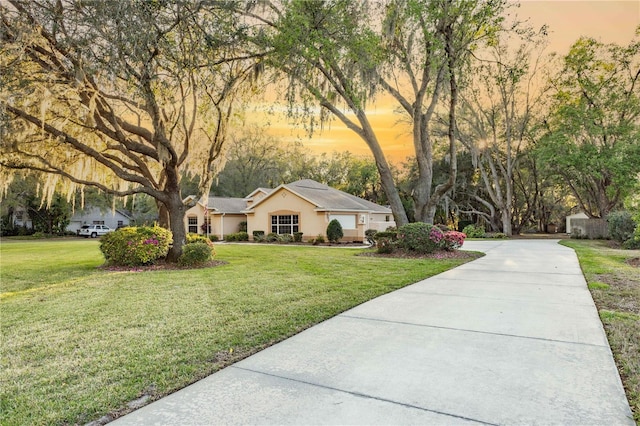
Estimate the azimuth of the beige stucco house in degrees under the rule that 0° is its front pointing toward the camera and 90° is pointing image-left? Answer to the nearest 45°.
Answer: approximately 45°

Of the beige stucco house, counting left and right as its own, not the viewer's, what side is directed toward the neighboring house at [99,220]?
right

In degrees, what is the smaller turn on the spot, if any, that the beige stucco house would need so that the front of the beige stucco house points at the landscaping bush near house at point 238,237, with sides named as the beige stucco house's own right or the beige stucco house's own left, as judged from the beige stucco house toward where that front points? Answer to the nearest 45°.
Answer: approximately 90° to the beige stucco house's own right

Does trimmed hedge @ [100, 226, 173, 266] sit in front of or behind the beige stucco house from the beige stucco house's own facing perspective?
in front

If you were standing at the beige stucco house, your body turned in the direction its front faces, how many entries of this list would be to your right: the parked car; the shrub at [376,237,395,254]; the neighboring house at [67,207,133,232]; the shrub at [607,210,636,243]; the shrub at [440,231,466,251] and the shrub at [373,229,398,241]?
2

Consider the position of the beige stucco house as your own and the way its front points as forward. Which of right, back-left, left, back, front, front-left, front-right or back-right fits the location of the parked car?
right

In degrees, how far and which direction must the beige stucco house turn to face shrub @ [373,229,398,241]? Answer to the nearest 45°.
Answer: approximately 45° to its left

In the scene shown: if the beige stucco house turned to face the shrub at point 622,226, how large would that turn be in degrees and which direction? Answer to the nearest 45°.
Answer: approximately 90° to its left

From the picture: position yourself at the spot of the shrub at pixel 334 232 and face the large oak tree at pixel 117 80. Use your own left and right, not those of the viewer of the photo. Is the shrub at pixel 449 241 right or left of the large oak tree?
left

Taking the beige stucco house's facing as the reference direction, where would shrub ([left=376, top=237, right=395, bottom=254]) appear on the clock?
The shrub is roughly at 10 o'clock from the beige stucco house.

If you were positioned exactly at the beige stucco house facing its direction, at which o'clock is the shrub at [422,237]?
The shrub is roughly at 10 o'clock from the beige stucco house.

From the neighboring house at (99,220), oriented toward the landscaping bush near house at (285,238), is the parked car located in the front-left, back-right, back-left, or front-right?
front-right

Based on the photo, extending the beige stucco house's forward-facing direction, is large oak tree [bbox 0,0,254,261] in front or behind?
in front

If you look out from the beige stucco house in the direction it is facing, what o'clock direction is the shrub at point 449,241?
The shrub is roughly at 10 o'clock from the beige stucco house.
